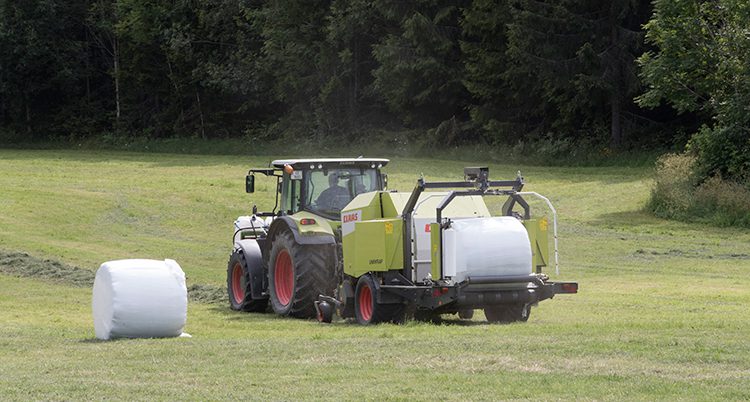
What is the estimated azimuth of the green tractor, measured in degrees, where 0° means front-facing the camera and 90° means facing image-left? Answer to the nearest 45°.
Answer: approximately 135°

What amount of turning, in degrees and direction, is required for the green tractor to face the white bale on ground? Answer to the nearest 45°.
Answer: approximately 90° to its left

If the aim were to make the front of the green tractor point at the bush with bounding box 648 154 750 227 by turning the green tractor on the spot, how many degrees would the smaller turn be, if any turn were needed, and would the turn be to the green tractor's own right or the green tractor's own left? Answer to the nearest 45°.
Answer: approximately 90° to the green tractor's own right
